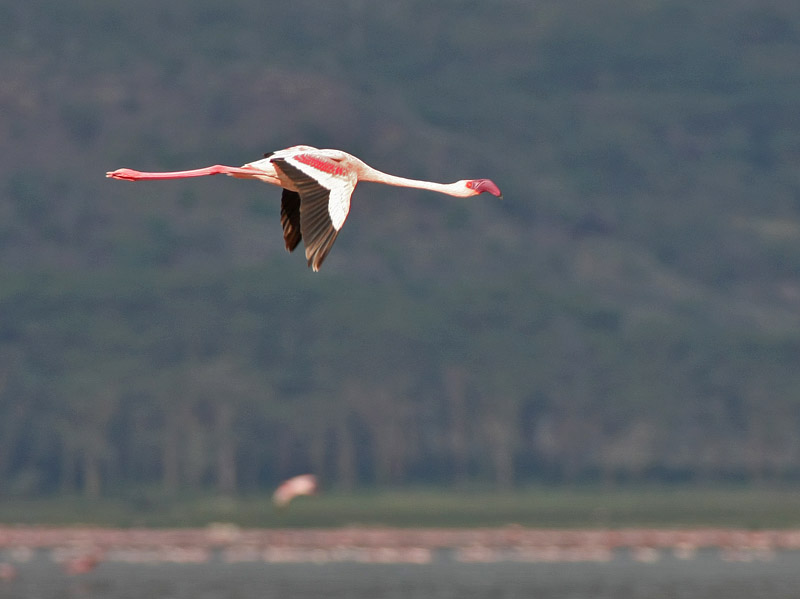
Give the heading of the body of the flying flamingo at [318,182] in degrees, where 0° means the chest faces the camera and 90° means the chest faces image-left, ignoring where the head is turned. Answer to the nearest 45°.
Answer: approximately 270°
